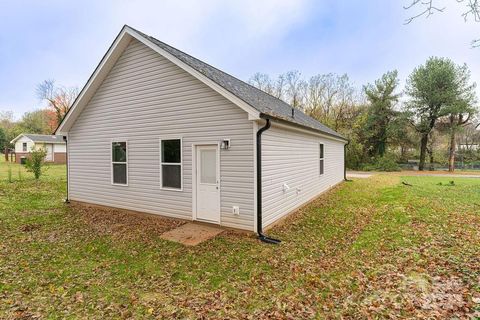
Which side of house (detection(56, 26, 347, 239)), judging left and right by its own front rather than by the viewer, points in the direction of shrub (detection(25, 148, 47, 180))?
right

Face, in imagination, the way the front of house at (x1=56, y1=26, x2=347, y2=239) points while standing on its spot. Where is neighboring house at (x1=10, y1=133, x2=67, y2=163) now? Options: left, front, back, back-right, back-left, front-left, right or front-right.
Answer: left

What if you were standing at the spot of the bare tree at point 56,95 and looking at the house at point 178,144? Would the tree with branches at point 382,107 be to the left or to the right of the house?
left
